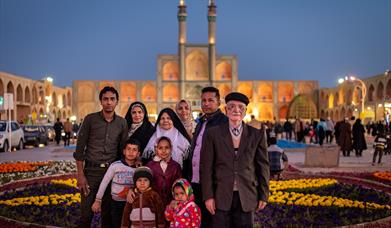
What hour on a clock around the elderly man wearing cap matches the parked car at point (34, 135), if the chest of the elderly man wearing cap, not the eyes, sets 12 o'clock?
The parked car is roughly at 5 o'clock from the elderly man wearing cap.

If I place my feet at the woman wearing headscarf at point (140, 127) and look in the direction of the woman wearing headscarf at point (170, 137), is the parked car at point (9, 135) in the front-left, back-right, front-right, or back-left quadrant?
back-left

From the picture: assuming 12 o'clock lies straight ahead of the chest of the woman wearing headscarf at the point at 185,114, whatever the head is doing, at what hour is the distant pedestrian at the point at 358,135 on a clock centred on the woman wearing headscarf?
The distant pedestrian is roughly at 7 o'clock from the woman wearing headscarf.

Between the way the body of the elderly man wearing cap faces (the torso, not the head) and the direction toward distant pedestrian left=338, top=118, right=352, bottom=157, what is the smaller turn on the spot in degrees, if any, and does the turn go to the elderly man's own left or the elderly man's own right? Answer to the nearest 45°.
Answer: approximately 180°

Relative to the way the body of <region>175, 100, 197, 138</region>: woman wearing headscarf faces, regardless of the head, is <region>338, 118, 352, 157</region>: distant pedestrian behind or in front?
behind

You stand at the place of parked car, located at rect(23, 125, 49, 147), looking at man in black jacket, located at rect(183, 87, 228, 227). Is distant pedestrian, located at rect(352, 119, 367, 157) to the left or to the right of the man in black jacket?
left

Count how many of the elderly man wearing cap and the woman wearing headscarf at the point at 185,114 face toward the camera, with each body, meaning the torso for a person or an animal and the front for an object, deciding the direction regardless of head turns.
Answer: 2

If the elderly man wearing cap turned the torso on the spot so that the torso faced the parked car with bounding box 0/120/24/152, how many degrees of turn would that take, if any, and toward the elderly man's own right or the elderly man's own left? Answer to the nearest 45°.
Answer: approximately 135° to the elderly man's own right
